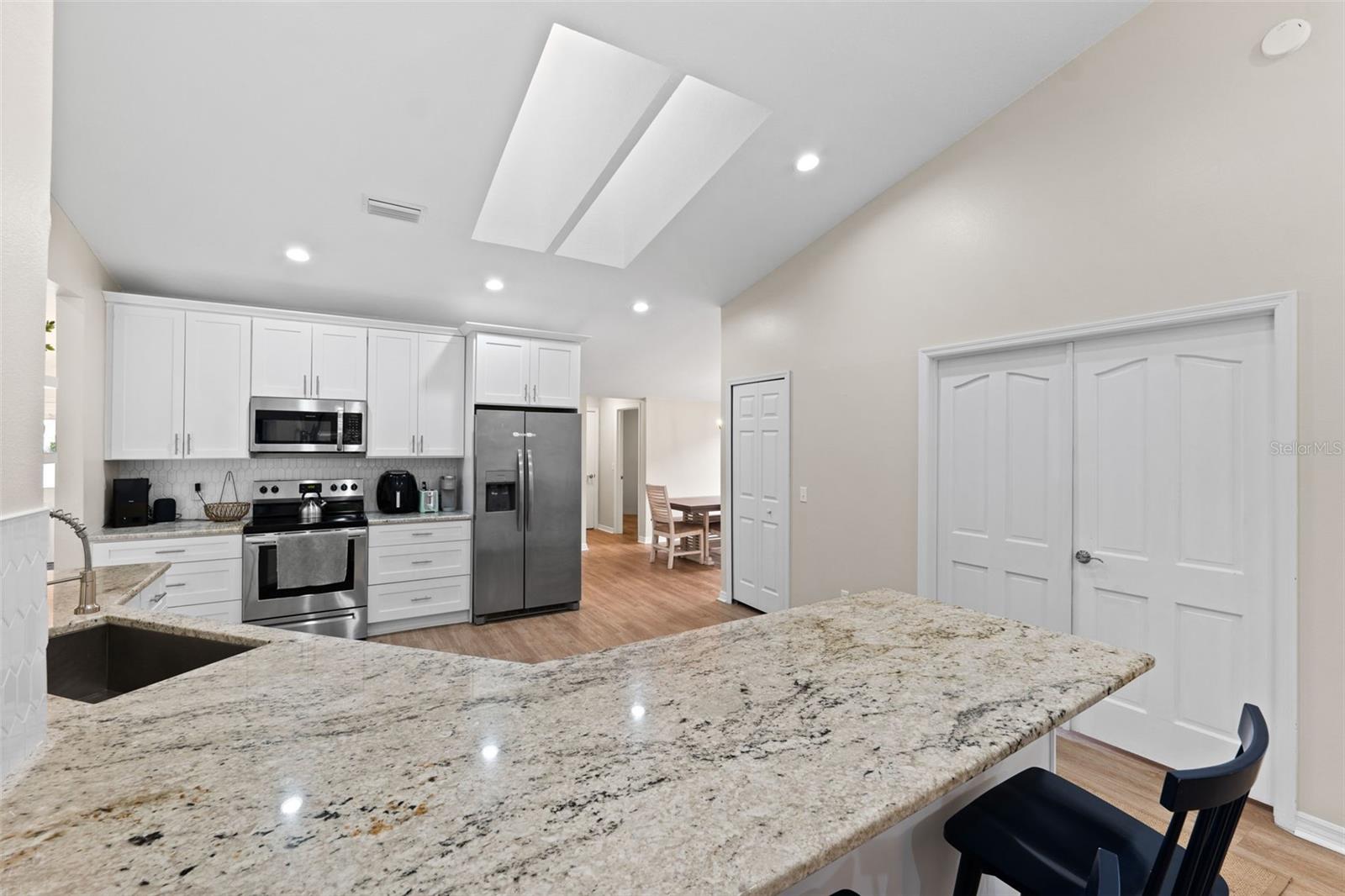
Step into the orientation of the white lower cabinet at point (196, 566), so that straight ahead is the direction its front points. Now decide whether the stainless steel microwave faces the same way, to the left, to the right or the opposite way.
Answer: the same way

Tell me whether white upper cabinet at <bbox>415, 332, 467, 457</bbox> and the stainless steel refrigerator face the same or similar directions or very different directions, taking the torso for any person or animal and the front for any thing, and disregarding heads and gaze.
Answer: same or similar directions

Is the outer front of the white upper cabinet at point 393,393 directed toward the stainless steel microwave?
no

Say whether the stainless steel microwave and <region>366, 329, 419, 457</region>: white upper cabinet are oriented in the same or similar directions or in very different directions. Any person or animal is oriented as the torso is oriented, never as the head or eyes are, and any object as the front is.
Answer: same or similar directions

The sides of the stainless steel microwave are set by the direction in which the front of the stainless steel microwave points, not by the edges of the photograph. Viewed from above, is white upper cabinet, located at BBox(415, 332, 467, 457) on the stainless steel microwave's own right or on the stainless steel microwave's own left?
on the stainless steel microwave's own left

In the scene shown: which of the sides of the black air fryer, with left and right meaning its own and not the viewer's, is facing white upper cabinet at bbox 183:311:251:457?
right

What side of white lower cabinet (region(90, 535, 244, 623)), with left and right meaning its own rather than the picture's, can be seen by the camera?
front

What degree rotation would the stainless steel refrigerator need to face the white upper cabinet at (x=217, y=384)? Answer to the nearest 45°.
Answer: approximately 90° to its right

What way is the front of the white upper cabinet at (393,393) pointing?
toward the camera

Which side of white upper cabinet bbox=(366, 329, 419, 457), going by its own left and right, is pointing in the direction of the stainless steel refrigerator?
left

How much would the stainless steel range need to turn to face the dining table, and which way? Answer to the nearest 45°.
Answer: approximately 90° to its left

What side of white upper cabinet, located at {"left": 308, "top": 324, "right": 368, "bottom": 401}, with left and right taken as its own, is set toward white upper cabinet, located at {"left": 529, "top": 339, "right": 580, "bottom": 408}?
left

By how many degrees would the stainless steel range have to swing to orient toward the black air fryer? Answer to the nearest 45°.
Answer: approximately 135° to its left

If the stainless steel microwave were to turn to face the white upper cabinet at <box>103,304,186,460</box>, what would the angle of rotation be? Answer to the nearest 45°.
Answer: approximately 90° to its right

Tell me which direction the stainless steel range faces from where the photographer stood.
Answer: facing the viewer

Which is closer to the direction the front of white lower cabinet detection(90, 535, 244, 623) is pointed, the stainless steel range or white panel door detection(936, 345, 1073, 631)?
the white panel door

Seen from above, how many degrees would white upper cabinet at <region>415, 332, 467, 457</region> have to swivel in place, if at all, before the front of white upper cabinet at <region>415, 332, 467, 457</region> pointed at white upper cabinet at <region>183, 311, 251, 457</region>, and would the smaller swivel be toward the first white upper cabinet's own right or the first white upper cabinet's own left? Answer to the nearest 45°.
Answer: approximately 90° to the first white upper cabinet's own right

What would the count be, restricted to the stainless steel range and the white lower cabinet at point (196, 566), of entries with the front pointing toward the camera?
2
